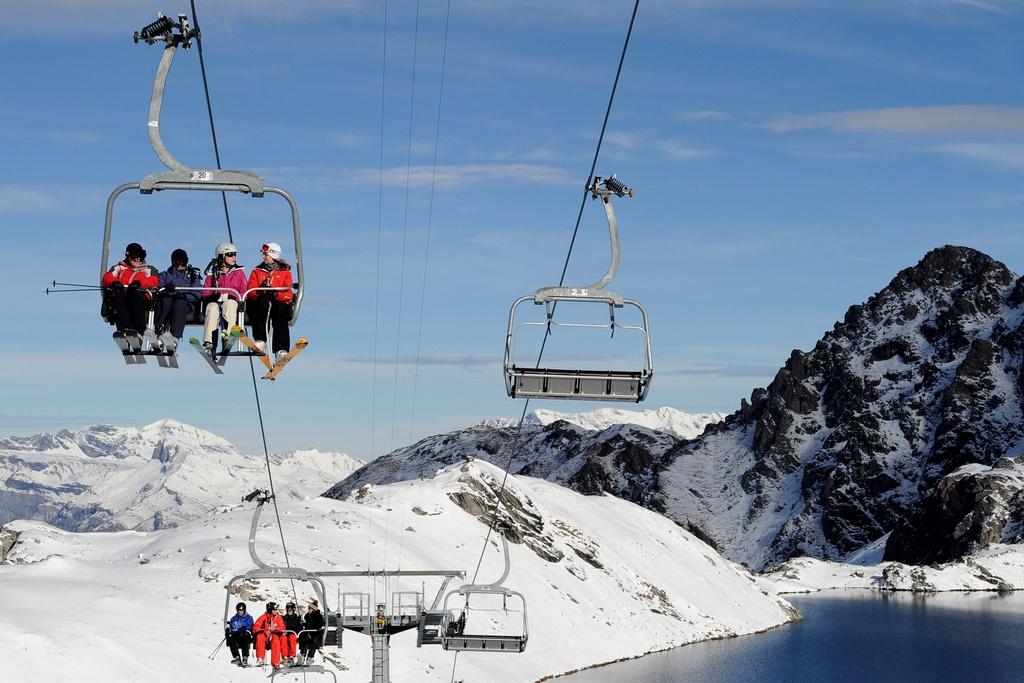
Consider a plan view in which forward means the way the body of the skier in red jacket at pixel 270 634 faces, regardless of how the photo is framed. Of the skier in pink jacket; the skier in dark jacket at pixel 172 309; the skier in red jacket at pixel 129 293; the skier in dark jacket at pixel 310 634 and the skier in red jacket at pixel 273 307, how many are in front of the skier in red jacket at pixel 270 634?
4

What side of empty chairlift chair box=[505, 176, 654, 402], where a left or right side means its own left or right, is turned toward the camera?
back

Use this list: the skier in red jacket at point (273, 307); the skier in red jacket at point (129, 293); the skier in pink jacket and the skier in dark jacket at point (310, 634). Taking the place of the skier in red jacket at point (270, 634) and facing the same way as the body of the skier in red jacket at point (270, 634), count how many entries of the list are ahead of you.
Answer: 3

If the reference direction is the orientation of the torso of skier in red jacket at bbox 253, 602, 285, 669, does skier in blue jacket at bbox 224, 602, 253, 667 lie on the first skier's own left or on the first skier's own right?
on the first skier's own right

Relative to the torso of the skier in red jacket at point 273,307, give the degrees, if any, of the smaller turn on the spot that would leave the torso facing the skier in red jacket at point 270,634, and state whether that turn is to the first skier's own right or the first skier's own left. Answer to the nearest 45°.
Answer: approximately 180°

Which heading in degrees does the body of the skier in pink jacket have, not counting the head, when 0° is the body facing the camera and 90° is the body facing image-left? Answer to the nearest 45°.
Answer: approximately 0°

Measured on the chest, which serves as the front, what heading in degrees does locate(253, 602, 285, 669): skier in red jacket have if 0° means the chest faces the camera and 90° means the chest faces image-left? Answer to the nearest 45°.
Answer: approximately 0°

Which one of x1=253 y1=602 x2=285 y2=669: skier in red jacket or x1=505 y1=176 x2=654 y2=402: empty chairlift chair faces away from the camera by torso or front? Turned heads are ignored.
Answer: the empty chairlift chair

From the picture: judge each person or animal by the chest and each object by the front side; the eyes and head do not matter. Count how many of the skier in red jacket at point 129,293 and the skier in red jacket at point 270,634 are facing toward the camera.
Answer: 2

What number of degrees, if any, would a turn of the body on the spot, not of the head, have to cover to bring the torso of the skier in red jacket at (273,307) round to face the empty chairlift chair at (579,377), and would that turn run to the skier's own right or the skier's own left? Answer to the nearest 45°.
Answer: approximately 90° to the skier's own left

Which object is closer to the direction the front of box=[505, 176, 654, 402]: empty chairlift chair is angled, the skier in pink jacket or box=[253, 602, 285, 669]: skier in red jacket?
the skier in red jacket

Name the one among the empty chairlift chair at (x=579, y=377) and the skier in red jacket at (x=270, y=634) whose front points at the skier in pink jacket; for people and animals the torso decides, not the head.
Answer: the skier in red jacket

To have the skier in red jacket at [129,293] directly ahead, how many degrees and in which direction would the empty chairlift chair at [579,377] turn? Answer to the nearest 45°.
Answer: approximately 90° to its left

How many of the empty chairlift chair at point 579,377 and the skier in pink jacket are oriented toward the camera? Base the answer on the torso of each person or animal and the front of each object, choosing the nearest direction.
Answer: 1
